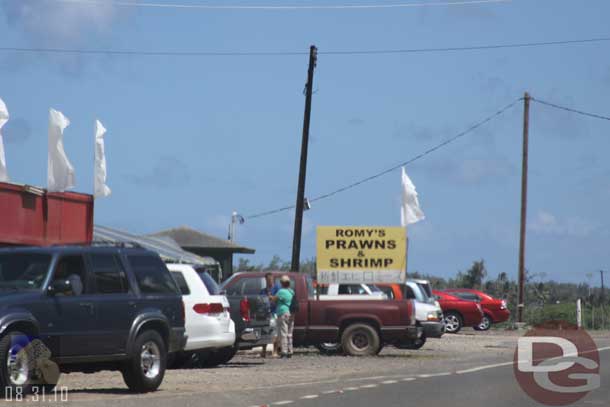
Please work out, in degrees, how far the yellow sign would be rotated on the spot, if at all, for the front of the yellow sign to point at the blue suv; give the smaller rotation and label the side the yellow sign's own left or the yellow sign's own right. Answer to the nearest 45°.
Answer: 0° — it already faces it

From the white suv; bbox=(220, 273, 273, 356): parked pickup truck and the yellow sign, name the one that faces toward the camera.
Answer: the yellow sign

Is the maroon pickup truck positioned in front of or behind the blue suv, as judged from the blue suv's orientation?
behind

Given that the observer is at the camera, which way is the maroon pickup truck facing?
facing to the left of the viewer

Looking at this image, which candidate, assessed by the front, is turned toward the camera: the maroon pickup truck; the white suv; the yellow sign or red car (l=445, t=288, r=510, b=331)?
the yellow sign

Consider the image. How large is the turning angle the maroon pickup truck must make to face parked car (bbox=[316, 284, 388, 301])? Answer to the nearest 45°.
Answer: approximately 90° to its right

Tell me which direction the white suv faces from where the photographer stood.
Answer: facing away from the viewer and to the left of the viewer

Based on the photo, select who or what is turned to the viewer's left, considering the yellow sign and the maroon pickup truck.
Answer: the maroon pickup truck

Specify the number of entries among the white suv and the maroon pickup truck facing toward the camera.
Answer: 0

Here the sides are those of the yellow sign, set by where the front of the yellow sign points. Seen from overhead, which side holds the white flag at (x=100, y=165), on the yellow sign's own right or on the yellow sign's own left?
on the yellow sign's own right

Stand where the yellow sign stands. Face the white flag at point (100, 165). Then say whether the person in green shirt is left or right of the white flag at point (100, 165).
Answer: left

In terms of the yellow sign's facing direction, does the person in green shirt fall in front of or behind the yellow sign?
in front

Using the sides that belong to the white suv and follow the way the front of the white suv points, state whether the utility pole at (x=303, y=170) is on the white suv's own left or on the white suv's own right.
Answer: on the white suv's own right

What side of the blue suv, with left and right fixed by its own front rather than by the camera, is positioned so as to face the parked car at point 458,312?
back

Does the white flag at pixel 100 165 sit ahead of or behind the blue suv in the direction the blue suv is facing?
behind
